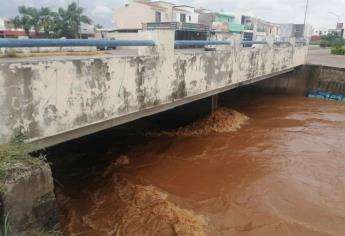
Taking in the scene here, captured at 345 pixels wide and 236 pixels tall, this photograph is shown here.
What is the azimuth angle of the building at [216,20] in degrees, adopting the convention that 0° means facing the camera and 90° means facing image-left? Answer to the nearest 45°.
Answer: approximately 315°

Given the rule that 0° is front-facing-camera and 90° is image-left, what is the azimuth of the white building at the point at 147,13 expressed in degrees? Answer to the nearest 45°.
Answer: approximately 315°

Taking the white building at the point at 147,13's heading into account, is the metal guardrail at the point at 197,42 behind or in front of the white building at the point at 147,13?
in front

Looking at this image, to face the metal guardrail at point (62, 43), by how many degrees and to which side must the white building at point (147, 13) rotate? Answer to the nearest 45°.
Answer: approximately 45° to its right

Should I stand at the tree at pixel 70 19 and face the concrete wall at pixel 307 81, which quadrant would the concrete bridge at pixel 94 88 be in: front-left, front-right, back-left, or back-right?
front-right

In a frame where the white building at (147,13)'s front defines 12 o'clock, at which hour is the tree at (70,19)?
The tree is roughly at 3 o'clock from the white building.

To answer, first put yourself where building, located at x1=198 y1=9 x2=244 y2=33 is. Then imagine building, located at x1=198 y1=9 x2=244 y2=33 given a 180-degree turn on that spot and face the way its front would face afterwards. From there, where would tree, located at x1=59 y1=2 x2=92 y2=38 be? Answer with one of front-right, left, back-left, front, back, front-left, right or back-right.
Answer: left

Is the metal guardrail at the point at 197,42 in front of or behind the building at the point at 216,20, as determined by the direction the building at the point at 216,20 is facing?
in front

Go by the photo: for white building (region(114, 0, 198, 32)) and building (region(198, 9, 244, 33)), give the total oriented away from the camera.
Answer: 0

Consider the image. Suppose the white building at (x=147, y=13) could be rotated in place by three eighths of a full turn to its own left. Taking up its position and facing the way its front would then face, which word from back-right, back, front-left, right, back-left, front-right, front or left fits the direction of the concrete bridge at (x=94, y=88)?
back

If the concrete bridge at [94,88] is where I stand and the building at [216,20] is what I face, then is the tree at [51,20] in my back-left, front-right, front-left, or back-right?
front-left

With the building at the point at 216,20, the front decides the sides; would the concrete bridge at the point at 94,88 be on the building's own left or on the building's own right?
on the building's own right

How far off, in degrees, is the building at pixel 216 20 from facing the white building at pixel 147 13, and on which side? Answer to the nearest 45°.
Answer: approximately 90° to its right

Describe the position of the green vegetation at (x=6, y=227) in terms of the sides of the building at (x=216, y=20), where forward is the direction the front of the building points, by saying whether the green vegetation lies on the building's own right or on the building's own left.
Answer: on the building's own right

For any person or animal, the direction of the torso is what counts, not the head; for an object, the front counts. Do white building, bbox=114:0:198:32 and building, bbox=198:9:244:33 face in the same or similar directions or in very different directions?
same or similar directions

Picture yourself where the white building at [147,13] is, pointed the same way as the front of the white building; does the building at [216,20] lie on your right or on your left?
on your left
